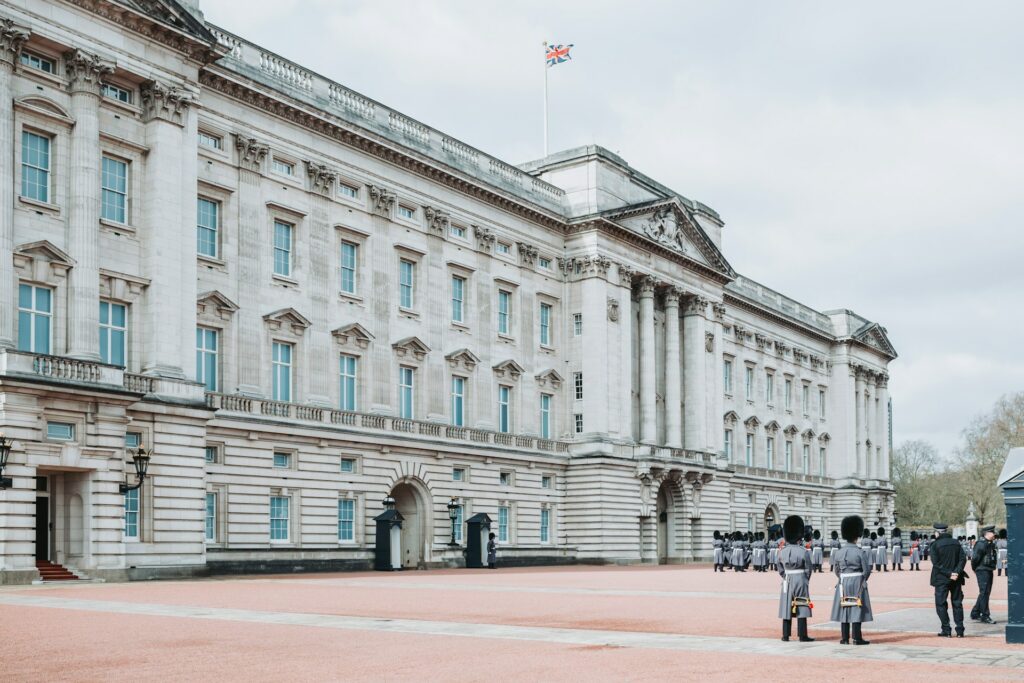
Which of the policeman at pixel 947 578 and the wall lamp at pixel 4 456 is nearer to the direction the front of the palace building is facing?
the policeman

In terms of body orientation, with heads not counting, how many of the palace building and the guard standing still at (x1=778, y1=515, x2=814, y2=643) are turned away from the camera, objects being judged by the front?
1

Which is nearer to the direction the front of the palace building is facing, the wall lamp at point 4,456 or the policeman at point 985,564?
the policeman

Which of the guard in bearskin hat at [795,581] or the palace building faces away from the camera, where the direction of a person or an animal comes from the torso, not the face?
the guard in bearskin hat

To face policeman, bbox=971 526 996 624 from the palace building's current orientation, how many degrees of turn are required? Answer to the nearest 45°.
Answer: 0° — it already faces them

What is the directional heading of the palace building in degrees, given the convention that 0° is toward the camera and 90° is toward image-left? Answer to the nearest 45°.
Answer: approximately 315°

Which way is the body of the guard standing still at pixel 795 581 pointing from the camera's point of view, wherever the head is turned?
away from the camera

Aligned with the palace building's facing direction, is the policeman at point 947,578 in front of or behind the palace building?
in front
